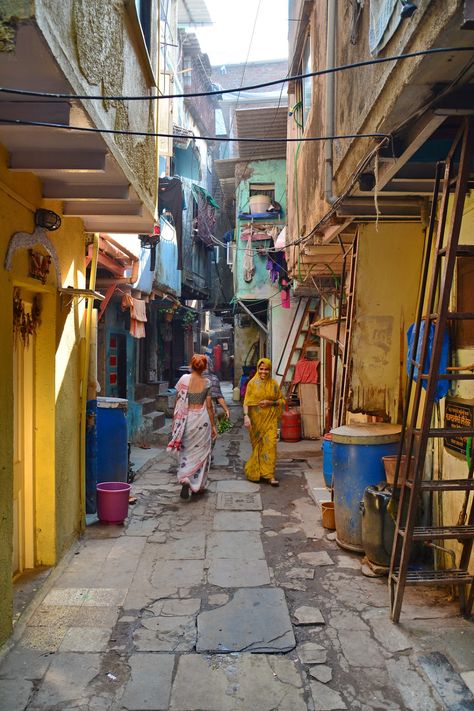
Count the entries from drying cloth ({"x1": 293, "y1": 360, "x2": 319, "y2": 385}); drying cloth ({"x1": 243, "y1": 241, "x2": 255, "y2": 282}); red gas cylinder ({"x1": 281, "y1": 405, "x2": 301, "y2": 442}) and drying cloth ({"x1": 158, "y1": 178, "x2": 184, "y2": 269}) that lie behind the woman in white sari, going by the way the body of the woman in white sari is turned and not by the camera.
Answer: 0

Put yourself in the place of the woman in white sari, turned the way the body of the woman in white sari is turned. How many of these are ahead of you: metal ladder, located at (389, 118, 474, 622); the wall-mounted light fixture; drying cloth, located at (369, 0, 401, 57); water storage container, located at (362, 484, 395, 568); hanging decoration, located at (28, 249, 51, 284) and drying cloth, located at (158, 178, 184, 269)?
1

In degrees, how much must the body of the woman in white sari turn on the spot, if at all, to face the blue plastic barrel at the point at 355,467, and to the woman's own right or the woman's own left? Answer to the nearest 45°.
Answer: approximately 135° to the woman's own right

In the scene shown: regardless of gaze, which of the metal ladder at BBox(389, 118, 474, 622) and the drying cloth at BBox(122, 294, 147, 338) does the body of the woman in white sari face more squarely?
the drying cloth

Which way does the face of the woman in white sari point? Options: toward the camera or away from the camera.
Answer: away from the camera

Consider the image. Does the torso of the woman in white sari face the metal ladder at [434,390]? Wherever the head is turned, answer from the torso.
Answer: no

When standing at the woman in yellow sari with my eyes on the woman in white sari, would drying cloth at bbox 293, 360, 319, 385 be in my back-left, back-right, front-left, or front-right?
back-right

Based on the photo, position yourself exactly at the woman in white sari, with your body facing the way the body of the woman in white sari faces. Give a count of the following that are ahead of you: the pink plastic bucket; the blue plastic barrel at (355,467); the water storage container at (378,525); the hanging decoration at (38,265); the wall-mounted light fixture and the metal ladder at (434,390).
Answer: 0

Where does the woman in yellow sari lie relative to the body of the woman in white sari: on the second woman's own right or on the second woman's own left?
on the second woman's own right

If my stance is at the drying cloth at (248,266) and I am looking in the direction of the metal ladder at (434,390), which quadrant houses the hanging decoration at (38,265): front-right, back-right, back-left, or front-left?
front-right

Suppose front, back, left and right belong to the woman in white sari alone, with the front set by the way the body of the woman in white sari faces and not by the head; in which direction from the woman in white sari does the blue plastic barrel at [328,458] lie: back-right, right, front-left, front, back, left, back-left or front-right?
right

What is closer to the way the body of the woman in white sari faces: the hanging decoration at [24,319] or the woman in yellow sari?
the woman in yellow sari

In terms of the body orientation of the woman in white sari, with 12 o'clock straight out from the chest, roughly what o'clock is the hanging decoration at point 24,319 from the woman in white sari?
The hanging decoration is roughly at 7 o'clock from the woman in white sari.

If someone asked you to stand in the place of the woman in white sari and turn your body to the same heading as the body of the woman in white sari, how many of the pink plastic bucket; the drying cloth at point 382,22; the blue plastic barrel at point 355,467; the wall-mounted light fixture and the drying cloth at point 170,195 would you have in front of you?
1

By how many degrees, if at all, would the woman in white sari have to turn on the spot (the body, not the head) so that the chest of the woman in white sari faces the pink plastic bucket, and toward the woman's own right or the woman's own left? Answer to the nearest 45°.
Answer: approximately 135° to the woman's own left

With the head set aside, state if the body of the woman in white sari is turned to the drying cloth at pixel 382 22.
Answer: no

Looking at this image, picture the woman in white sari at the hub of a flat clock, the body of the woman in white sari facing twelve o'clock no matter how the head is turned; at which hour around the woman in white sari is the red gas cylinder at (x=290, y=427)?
The red gas cylinder is roughly at 1 o'clock from the woman in white sari.

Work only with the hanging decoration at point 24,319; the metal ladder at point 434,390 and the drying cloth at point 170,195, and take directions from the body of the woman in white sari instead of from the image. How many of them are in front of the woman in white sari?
1

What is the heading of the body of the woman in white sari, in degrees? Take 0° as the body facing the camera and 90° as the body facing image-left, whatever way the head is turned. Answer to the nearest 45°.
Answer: approximately 180°

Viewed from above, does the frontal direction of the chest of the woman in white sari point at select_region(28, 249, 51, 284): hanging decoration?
no

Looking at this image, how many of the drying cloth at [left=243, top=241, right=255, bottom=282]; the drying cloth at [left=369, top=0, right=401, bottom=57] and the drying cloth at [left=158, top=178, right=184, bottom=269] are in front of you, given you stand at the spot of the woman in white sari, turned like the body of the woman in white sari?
2

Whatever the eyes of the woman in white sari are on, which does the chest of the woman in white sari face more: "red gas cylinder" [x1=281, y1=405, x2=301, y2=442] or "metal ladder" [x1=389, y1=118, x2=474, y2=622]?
the red gas cylinder
